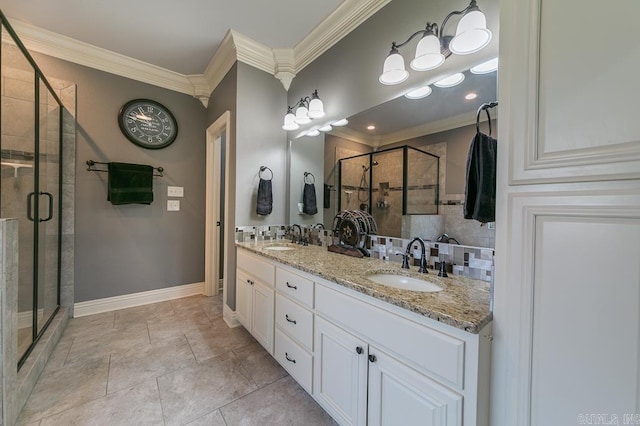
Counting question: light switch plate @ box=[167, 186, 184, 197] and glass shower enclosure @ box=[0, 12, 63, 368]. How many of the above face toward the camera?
1

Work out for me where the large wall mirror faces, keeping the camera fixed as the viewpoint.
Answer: facing the viewer and to the left of the viewer

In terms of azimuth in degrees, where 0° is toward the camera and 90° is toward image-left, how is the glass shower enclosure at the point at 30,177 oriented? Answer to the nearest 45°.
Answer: approximately 270°

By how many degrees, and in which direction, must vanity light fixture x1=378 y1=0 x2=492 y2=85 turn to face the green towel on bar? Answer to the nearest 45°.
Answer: approximately 45° to its right

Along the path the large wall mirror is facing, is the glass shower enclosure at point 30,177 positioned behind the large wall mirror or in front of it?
in front

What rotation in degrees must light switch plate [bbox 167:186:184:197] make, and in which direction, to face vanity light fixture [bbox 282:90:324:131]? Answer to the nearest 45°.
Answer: approximately 45° to its left

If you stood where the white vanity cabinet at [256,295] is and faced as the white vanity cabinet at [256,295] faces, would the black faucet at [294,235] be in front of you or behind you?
behind

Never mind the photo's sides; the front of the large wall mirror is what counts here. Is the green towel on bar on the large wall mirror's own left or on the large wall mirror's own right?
on the large wall mirror's own right

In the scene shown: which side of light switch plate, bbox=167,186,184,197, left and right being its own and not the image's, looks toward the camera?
front

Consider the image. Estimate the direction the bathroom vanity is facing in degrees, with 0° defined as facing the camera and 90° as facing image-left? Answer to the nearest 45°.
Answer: approximately 45°
